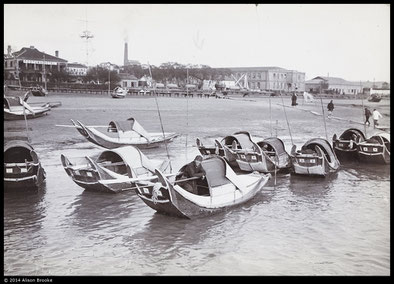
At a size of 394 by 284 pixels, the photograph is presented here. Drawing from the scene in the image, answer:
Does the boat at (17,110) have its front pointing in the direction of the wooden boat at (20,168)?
no

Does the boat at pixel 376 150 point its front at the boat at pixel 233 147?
no

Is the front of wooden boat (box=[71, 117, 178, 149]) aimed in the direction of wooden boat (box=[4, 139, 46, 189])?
no

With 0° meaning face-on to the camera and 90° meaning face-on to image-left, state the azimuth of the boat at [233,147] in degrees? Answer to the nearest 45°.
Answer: approximately 225°

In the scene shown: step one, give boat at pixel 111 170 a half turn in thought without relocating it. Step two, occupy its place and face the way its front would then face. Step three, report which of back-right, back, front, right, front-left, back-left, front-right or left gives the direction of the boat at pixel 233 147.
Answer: back
